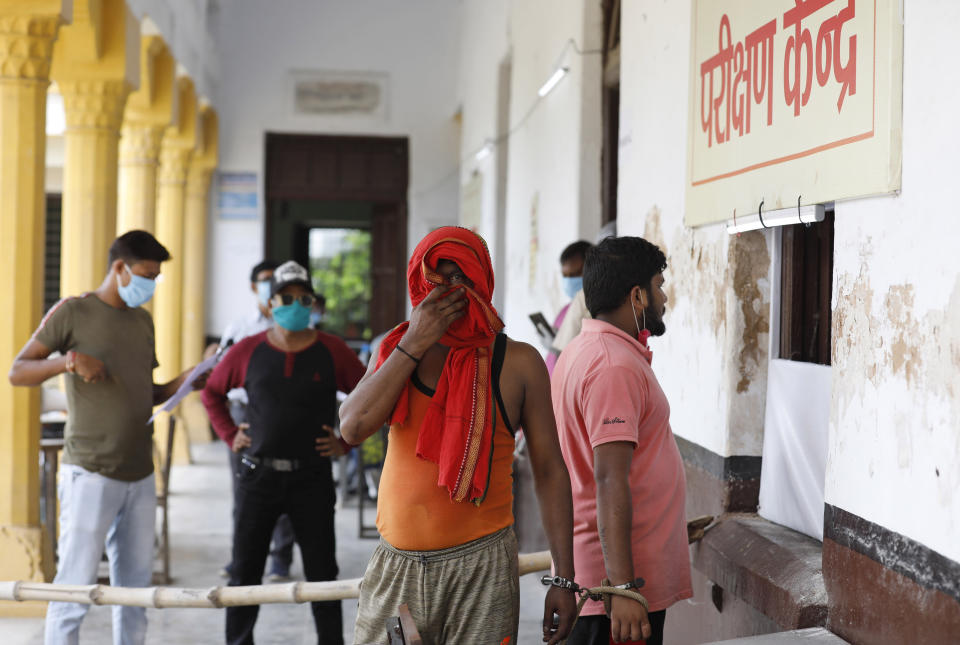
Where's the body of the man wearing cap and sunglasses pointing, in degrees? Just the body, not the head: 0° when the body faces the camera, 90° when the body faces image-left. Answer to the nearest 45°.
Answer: approximately 0°

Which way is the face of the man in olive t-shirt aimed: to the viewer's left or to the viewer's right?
to the viewer's right

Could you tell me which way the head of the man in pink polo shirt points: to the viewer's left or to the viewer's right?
to the viewer's right

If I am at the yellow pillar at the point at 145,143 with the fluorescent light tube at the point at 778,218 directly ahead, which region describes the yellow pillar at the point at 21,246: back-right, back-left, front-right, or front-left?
front-right

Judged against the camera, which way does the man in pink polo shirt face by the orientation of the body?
to the viewer's right

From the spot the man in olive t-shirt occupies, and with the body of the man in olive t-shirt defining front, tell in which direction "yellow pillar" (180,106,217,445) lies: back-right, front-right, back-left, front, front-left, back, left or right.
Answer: back-left

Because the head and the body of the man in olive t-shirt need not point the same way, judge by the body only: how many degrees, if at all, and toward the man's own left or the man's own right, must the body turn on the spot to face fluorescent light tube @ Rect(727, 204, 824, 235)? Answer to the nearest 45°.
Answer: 0° — they already face it

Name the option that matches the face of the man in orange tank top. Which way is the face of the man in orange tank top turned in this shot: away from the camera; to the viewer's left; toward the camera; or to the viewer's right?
toward the camera

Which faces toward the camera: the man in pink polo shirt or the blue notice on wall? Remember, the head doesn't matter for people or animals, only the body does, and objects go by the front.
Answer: the blue notice on wall

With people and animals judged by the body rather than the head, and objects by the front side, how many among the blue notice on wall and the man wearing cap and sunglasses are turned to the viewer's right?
0

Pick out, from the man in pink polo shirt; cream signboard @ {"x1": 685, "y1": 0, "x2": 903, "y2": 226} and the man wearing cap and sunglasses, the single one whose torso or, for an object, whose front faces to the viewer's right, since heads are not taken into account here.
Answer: the man in pink polo shirt

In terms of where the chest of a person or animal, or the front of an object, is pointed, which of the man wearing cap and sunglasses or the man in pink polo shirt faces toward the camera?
the man wearing cap and sunglasses

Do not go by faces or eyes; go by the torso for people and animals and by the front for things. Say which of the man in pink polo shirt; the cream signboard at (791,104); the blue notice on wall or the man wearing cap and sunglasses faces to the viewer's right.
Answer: the man in pink polo shirt

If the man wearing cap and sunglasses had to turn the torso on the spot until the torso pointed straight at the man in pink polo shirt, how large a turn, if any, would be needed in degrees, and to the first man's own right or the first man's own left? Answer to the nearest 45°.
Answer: approximately 45° to the first man's own left

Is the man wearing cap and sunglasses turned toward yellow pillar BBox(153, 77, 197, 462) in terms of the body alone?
no

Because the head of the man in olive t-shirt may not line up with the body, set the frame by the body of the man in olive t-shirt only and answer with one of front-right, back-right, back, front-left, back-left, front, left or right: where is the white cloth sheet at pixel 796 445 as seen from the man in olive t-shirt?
front

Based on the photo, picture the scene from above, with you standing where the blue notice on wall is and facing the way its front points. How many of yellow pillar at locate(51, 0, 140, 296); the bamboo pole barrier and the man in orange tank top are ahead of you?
3

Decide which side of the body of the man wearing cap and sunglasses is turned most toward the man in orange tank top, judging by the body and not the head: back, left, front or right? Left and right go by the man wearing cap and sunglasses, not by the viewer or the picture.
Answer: front

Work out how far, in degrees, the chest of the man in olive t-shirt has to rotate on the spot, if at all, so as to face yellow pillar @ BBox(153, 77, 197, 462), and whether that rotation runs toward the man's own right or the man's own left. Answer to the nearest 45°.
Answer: approximately 135° to the man's own left

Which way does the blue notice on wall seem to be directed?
toward the camera

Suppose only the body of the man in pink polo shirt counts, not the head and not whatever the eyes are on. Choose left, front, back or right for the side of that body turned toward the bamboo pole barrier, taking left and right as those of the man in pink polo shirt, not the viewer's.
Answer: back

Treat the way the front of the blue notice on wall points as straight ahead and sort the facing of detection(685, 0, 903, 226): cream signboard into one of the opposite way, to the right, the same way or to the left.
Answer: to the right
